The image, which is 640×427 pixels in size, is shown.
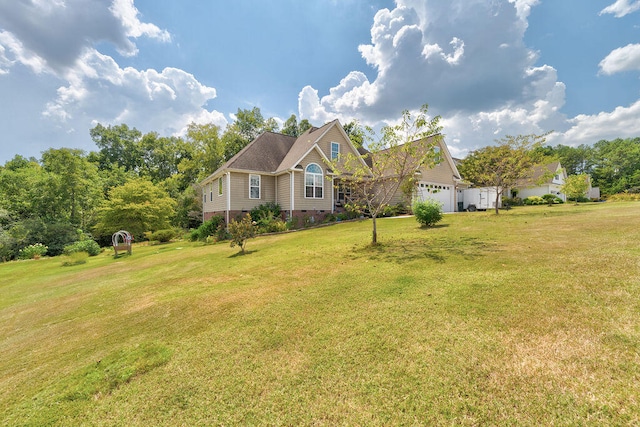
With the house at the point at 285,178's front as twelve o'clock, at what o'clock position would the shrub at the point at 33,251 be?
The shrub is roughly at 4 o'clock from the house.

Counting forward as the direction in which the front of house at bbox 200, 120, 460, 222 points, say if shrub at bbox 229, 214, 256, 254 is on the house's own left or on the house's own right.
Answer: on the house's own right

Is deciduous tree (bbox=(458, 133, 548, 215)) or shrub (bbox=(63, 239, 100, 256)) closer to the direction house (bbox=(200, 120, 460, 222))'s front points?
the deciduous tree

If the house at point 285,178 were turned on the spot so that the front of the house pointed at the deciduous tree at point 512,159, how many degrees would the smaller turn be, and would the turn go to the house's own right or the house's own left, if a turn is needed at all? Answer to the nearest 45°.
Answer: approximately 45° to the house's own left

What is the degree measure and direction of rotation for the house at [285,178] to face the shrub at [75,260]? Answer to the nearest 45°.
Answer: approximately 90° to its right

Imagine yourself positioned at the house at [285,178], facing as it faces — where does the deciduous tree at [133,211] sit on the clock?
The deciduous tree is roughly at 5 o'clock from the house.

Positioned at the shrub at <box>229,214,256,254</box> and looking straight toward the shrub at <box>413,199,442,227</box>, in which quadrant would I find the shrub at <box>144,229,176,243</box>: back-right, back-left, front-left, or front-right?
back-left

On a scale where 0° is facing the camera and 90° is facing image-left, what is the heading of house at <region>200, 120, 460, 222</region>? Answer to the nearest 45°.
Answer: approximately 315°
